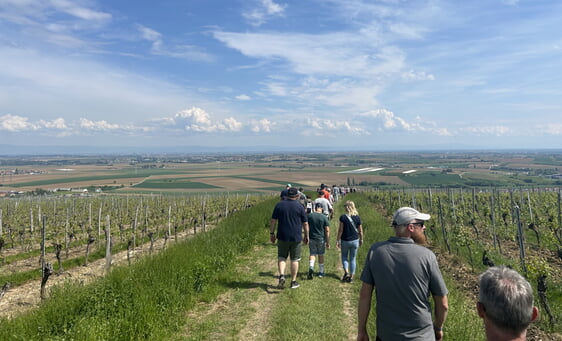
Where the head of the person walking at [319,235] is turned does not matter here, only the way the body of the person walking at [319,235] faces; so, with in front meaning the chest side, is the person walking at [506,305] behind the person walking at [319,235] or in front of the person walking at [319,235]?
behind

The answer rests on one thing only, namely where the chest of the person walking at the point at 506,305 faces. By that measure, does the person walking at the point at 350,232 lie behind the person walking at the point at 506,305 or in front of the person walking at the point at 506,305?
in front

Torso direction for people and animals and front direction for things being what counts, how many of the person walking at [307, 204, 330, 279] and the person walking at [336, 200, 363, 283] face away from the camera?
2

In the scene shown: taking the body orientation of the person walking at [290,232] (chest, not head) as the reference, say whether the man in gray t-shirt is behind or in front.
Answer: behind

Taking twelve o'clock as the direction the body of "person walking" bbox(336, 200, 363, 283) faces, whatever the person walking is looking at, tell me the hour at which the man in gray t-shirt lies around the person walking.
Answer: The man in gray t-shirt is roughly at 6 o'clock from the person walking.

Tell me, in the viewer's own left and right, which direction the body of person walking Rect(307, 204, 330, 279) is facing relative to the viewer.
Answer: facing away from the viewer

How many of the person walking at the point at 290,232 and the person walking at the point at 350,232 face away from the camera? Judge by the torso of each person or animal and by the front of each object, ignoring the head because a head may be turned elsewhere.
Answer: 2

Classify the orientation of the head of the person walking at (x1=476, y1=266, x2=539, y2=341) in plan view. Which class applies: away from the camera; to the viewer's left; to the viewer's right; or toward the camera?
away from the camera

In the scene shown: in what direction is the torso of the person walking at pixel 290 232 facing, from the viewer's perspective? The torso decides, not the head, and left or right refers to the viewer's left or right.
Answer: facing away from the viewer

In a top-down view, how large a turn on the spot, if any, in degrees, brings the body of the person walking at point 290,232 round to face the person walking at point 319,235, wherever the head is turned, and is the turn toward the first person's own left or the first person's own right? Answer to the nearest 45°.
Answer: approximately 45° to the first person's own right

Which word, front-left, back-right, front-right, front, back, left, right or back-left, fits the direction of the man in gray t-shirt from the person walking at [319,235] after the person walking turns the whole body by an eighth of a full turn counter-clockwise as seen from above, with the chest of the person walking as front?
back-left

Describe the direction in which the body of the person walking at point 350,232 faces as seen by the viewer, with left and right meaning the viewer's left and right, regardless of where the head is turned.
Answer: facing away from the viewer

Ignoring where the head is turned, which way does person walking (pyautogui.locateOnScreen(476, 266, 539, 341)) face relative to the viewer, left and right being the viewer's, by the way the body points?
facing away from the viewer
